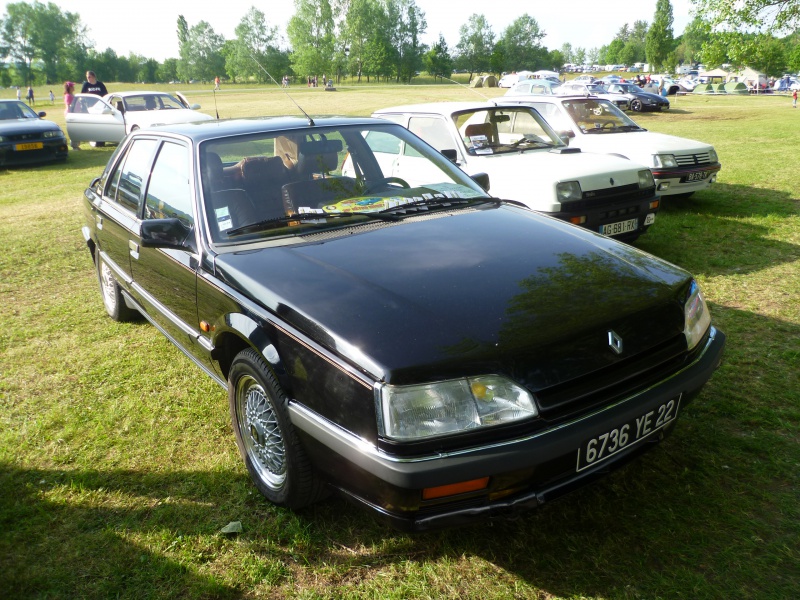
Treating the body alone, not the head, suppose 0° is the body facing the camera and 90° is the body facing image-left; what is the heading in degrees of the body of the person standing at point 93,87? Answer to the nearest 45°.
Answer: approximately 0°

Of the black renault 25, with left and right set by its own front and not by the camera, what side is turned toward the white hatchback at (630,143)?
left

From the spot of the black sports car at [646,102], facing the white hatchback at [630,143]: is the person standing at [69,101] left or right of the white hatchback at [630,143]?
right

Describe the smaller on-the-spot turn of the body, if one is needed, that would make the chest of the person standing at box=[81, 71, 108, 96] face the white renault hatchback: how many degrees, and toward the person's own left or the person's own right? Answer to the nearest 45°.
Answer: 0° — they already face it

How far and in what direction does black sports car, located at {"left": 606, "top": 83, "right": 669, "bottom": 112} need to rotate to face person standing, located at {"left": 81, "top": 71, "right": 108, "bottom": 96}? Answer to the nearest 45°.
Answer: approximately 90° to its right

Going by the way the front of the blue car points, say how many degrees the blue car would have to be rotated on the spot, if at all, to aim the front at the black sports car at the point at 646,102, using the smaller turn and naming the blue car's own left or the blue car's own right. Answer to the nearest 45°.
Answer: approximately 45° to the blue car's own left

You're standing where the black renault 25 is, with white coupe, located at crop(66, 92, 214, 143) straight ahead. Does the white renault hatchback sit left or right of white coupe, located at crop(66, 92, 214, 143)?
right
